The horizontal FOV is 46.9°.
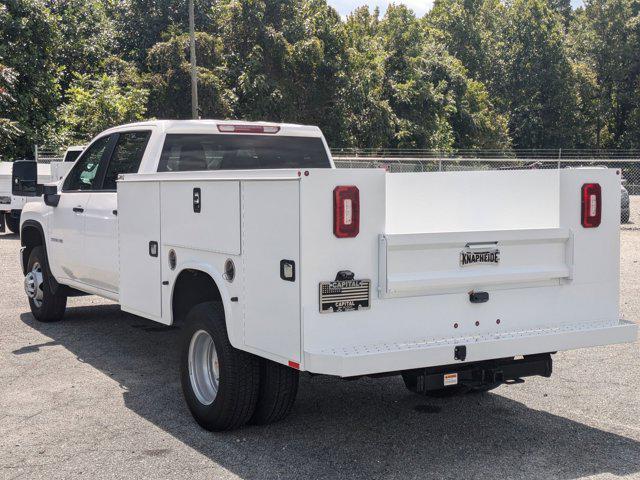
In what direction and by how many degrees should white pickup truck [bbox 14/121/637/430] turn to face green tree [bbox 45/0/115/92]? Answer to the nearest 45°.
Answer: approximately 45° to its right

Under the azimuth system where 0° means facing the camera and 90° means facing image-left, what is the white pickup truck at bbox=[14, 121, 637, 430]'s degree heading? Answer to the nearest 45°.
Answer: approximately 135°

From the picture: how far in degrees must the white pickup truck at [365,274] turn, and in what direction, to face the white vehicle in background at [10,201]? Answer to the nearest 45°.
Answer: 0° — it already faces it

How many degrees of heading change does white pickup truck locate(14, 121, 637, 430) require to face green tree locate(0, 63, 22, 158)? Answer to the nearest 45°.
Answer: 0° — it already faces it
